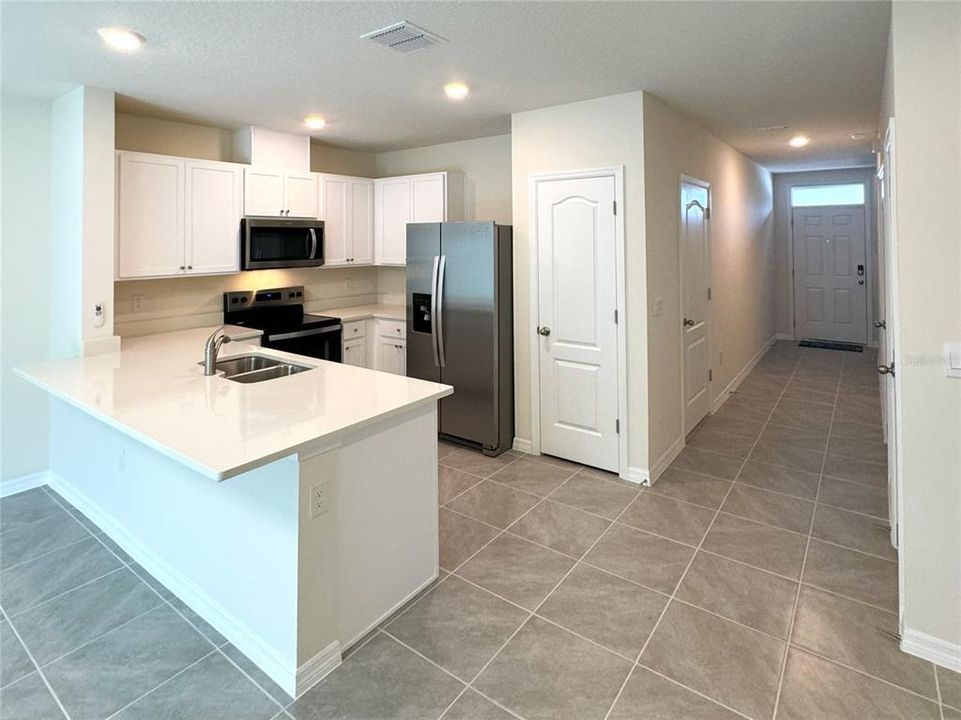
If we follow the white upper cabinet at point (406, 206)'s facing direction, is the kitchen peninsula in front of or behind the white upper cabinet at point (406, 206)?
in front

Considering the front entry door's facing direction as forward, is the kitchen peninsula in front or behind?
in front

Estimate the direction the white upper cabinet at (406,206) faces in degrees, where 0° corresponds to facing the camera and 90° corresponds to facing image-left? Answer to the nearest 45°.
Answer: approximately 45°

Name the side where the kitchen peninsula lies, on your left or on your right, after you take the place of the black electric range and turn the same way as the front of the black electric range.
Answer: on your right

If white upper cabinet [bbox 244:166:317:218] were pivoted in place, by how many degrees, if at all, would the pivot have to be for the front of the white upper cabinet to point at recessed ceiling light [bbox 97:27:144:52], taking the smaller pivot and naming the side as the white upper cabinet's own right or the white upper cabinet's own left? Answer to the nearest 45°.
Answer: approximately 45° to the white upper cabinet's own right

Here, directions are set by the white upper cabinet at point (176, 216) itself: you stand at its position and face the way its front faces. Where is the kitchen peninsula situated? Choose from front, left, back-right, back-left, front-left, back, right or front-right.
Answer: front-right
